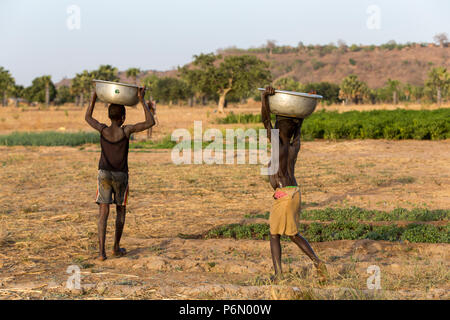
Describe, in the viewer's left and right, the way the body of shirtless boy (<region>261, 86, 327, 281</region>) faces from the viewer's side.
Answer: facing away from the viewer and to the left of the viewer

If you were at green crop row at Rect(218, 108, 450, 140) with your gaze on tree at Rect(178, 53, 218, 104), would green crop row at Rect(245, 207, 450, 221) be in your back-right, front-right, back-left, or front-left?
back-left
